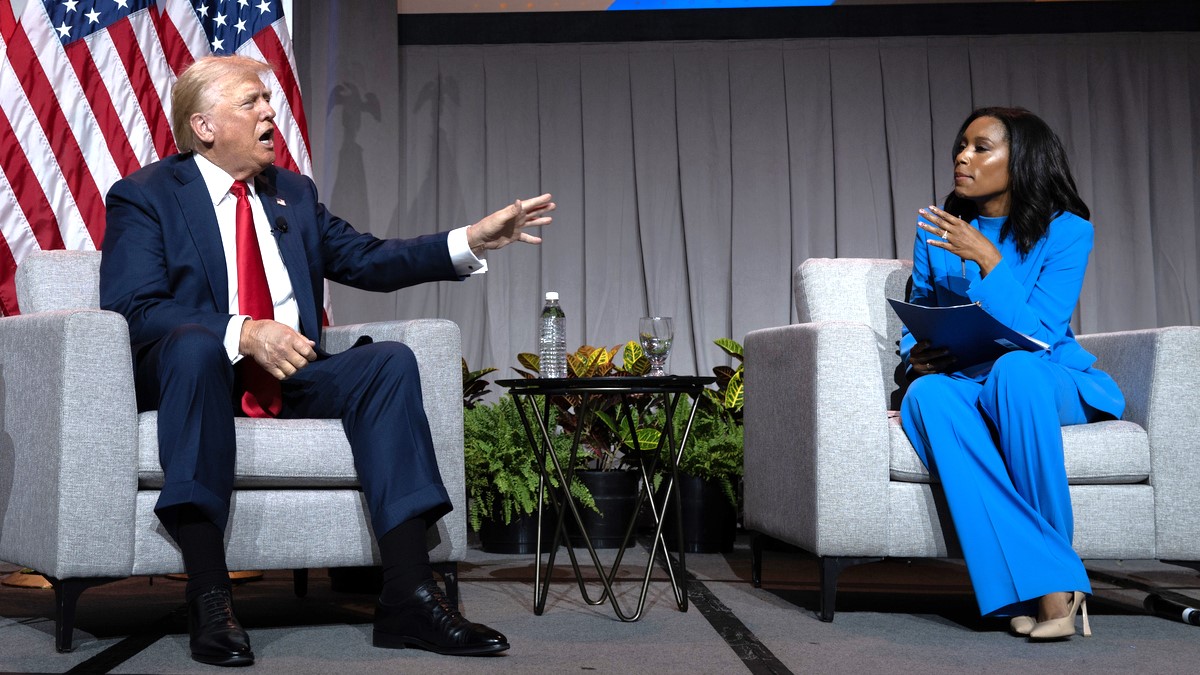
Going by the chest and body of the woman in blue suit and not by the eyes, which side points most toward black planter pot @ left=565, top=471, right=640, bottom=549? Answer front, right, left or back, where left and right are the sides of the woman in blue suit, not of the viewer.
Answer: right

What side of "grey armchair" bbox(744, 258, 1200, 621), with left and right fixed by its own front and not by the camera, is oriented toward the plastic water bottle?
right

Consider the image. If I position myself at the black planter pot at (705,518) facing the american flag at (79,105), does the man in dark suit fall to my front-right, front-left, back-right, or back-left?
front-left

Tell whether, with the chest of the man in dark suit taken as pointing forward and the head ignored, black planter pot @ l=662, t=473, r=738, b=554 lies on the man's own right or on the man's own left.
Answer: on the man's own left

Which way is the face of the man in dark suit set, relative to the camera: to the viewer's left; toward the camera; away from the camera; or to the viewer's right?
to the viewer's right

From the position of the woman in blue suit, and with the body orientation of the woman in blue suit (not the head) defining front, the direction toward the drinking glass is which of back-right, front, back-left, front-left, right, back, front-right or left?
front-right

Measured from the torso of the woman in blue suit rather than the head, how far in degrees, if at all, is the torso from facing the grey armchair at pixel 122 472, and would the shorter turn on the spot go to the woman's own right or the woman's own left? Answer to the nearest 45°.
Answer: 0° — they already face it

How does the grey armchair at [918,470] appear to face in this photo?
toward the camera

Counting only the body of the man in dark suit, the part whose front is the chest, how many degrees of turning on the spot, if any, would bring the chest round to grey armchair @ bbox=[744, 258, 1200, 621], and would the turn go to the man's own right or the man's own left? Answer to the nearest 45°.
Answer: approximately 45° to the man's own left

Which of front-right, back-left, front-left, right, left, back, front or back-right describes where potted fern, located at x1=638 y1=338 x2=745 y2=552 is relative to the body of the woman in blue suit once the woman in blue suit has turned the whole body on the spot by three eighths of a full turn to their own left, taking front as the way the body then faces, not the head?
back-left

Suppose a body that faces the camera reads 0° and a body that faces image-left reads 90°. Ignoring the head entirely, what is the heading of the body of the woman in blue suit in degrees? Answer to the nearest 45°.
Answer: approximately 45°

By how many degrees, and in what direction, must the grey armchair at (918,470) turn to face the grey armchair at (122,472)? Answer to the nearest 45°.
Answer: approximately 45° to its right
